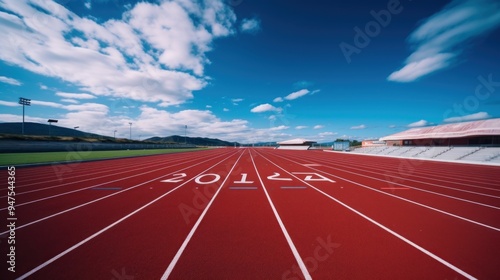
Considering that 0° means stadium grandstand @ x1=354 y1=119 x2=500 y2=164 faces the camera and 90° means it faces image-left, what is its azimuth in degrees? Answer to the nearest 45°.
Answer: approximately 45°

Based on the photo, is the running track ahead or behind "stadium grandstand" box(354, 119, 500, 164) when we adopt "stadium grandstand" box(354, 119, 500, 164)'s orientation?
ahead
